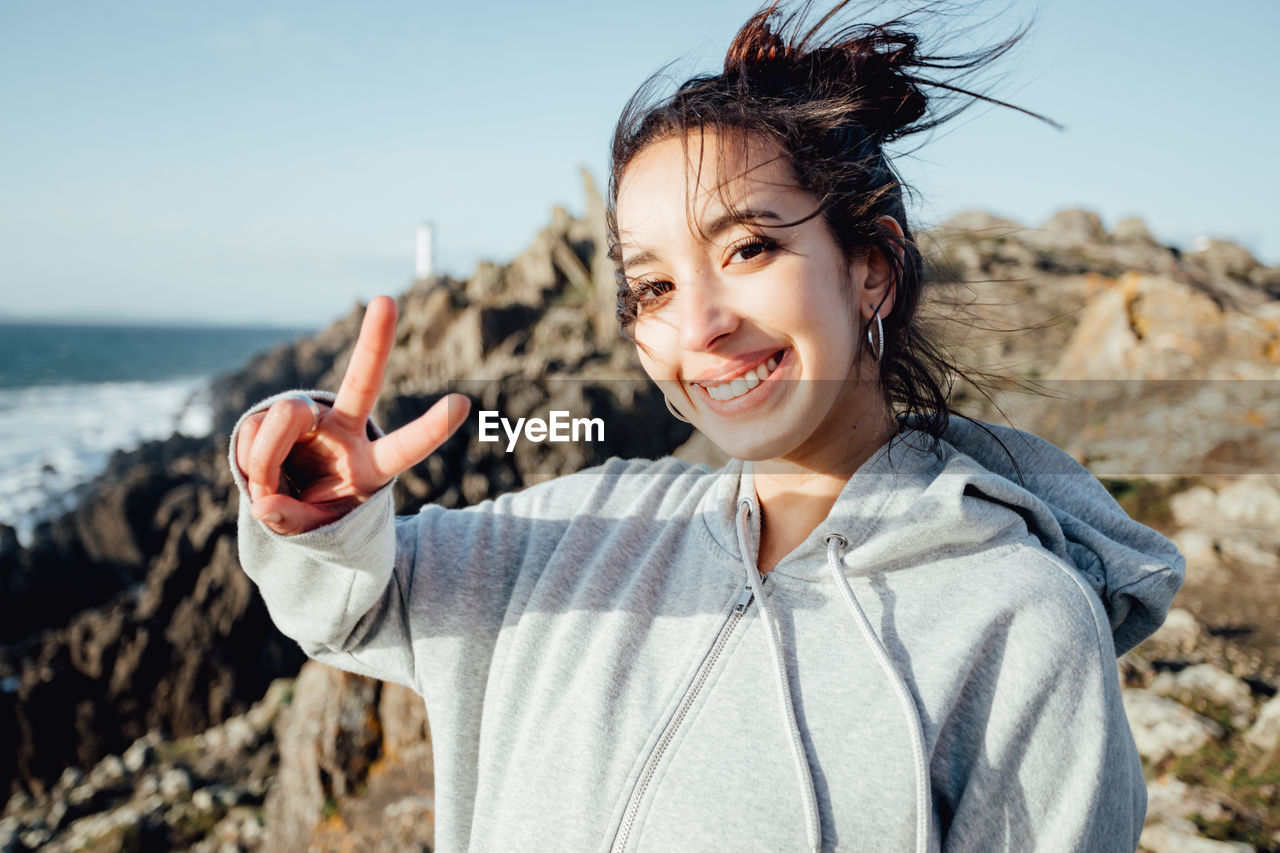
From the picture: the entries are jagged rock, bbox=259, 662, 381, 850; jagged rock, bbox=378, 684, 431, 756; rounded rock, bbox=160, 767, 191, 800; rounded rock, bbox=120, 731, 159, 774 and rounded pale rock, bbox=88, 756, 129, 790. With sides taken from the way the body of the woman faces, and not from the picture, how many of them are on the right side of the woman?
5

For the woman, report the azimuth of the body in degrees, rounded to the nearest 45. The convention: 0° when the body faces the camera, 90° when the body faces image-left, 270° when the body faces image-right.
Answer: approximately 45°

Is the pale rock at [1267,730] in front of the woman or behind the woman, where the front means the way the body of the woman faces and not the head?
behind

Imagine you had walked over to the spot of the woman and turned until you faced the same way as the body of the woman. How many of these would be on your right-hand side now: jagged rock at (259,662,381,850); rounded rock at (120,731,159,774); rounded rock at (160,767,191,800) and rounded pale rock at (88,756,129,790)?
4

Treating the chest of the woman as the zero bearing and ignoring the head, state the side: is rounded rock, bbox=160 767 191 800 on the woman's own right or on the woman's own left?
on the woman's own right

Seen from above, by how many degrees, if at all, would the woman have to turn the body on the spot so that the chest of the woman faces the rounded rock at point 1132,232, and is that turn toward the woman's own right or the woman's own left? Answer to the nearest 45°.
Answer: approximately 180°

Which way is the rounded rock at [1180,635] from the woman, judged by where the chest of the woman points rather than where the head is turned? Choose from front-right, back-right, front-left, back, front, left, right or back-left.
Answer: back

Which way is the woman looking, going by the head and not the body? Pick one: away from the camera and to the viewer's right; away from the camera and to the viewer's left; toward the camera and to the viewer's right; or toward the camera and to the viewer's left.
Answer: toward the camera and to the viewer's left

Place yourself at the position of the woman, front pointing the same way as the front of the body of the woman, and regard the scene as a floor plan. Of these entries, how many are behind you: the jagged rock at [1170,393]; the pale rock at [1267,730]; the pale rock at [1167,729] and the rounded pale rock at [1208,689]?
4

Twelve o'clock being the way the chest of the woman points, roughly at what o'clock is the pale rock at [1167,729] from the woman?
The pale rock is roughly at 6 o'clock from the woman.

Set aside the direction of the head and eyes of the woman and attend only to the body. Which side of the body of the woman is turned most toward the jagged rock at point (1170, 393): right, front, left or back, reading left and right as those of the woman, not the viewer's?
back

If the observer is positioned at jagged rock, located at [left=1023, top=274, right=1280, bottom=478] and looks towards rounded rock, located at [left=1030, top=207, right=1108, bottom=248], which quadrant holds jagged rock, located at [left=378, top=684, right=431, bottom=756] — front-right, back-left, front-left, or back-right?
back-left
